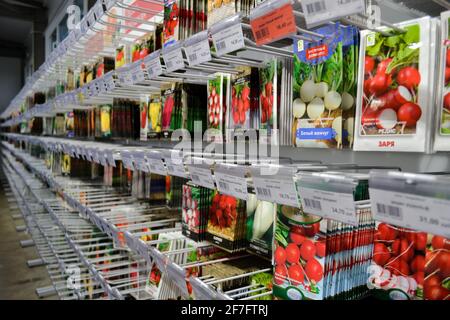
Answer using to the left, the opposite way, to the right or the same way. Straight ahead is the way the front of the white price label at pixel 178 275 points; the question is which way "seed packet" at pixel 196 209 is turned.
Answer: the same way

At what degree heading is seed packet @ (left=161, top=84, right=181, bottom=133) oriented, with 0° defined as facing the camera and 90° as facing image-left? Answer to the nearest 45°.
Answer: approximately 45°

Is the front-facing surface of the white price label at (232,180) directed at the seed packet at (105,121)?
no

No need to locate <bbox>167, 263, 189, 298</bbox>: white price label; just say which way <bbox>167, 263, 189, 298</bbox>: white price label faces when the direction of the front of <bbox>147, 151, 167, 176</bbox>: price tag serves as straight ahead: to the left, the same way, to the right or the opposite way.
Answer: the same way

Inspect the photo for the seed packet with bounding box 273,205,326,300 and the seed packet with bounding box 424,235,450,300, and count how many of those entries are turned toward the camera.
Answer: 2

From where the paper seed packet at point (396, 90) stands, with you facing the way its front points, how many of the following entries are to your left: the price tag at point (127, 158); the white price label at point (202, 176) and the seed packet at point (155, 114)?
0

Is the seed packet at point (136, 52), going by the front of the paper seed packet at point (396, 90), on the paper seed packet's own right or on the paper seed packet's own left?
on the paper seed packet's own right

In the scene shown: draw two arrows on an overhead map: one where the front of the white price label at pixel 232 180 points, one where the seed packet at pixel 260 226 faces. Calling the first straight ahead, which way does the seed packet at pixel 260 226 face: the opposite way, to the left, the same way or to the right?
the same way

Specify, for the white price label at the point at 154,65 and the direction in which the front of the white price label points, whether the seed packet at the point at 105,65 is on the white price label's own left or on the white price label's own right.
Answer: on the white price label's own right

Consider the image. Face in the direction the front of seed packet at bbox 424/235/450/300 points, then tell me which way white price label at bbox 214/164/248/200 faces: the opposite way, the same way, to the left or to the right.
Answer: the same way

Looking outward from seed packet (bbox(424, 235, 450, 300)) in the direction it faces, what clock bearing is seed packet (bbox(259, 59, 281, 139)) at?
seed packet (bbox(259, 59, 281, 139)) is roughly at 4 o'clock from seed packet (bbox(424, 235, 450, 300)).

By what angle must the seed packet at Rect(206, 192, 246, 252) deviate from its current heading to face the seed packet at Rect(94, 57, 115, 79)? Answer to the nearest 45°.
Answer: approximately 90° to its right

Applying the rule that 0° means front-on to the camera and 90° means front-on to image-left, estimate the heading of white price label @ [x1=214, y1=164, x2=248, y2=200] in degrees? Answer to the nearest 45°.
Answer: approximately 45°

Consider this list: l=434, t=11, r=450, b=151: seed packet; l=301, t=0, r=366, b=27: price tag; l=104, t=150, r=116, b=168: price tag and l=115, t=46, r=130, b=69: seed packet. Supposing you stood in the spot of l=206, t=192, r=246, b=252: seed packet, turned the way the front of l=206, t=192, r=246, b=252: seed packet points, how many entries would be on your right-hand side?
2

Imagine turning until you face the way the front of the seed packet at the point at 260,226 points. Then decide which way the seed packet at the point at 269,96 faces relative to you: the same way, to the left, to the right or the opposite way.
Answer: the same way

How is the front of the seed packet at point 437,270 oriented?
toward the camera
